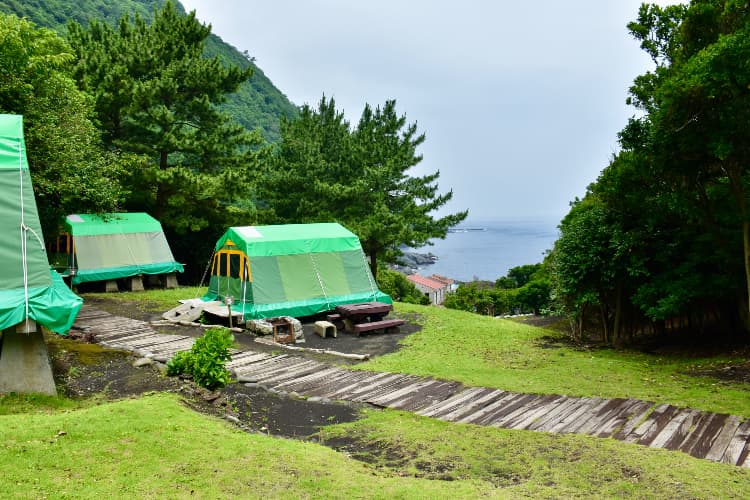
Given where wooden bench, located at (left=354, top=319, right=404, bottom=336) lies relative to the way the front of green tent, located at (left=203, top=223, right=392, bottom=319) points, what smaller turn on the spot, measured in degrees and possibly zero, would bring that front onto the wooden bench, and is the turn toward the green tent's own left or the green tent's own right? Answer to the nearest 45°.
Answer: approximately 90° to the green tent's own left

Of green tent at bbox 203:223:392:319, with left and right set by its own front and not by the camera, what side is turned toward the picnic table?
left

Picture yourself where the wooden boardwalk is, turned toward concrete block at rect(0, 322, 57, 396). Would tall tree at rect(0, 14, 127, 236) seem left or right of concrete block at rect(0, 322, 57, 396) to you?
right

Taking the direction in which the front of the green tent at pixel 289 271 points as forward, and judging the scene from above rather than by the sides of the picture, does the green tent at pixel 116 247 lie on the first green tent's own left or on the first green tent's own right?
on the first green tent's own right

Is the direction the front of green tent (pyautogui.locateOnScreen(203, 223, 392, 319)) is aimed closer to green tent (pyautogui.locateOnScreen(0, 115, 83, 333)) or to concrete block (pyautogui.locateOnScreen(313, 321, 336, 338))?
the green tent

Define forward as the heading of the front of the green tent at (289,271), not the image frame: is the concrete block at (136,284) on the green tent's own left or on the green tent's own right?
on the green tent's own right

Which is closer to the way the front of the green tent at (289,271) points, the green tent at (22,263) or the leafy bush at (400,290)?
the green tent

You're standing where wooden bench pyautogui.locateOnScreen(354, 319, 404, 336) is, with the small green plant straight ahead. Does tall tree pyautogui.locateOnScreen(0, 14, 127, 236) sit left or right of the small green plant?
right

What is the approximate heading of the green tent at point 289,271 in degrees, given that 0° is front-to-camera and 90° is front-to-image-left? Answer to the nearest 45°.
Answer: approximately 45°

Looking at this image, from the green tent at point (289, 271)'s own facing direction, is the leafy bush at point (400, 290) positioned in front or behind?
behind

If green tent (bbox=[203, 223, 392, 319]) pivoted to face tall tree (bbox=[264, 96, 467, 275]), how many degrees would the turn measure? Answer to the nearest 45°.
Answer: approximately 135° to its right
